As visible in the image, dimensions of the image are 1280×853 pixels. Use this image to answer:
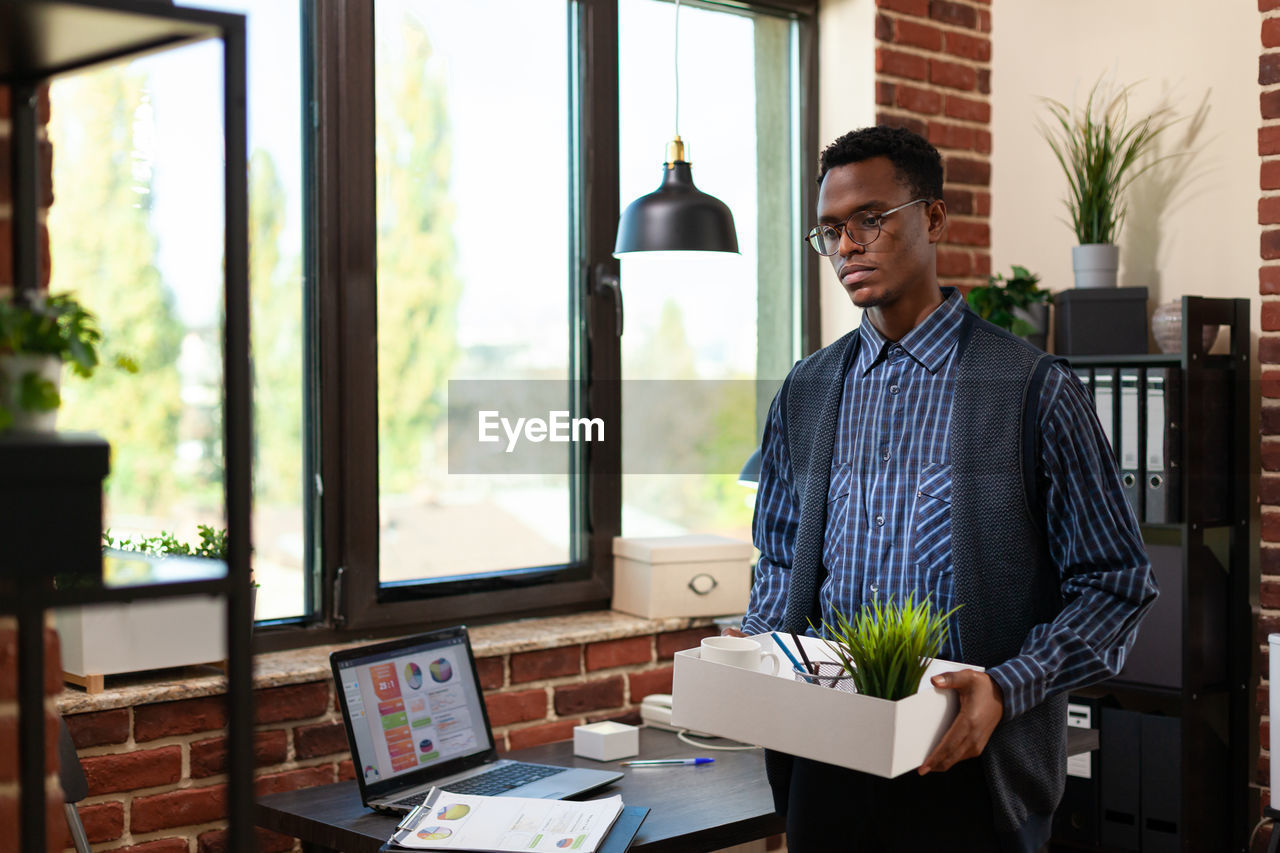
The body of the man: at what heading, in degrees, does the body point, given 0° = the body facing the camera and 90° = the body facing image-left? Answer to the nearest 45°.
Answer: approximately 45°

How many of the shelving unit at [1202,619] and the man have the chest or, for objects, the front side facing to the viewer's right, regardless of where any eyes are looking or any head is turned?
0

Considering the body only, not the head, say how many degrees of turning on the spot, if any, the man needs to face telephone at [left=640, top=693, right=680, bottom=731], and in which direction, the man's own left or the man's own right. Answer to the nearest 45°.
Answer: approximately 90° to the man's own right

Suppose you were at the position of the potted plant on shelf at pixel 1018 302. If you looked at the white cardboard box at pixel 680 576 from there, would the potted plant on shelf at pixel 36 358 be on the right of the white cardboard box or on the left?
left

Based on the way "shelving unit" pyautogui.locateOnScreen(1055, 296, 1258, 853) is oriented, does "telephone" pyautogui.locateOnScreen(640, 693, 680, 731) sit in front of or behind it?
in front

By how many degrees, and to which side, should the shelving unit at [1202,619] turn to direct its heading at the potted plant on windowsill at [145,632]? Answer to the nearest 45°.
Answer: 0° — it already faces it
